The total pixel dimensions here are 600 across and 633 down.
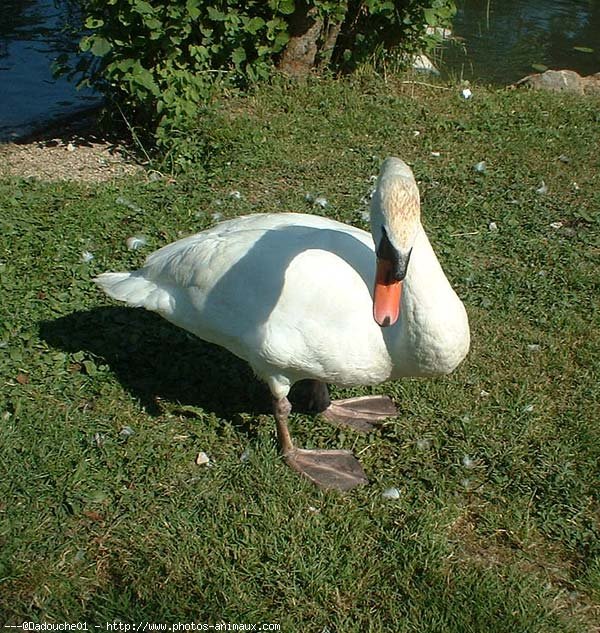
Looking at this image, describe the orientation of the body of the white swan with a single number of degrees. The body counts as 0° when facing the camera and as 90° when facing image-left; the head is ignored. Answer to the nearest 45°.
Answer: approximately 315°

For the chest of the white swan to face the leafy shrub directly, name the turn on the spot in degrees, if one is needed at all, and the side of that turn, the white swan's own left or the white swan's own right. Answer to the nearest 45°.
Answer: approximately 135° to the white swan's own left
